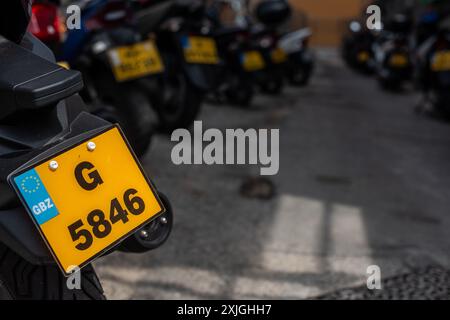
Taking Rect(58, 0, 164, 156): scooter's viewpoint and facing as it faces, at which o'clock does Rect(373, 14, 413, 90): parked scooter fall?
The parked scooter is roughly at 3 o'clock from the scooter.

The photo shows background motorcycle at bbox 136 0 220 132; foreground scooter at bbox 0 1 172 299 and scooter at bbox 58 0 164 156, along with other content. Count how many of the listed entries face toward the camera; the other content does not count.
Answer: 0

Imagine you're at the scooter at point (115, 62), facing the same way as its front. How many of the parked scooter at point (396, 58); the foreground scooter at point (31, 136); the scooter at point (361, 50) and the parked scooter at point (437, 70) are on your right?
3

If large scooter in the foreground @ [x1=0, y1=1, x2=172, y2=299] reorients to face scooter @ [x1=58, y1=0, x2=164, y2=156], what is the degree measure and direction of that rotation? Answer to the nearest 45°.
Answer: approximately 45° to its right

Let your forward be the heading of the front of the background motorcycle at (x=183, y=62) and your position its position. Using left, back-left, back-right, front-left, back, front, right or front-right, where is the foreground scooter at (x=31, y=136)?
back-left

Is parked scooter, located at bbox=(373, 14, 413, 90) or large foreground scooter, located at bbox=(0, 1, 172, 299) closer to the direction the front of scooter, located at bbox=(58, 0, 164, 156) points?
the parked scooter

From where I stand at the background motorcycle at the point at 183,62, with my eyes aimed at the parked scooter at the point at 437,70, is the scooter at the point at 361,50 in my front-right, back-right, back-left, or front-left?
front-left

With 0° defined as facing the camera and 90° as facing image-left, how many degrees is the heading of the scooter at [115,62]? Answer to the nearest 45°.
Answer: approximately 135°

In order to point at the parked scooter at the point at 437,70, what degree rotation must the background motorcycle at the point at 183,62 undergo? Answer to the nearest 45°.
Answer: approximately 90° to its right

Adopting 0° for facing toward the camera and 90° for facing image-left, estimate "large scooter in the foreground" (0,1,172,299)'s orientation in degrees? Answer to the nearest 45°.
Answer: approximately 135°

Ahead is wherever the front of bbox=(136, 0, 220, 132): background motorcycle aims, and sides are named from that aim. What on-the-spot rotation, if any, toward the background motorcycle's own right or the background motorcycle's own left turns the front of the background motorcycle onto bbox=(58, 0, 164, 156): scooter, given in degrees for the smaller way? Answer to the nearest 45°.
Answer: approximately 90° to the background motorcycle's own left

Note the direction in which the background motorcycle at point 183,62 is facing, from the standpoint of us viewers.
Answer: facing away from the viewer and to the left of the viewer

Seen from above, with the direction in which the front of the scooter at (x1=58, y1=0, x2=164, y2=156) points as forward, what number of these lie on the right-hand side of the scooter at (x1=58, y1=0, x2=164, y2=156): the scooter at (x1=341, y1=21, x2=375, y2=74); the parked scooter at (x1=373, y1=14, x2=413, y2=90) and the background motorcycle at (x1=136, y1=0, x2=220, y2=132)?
3

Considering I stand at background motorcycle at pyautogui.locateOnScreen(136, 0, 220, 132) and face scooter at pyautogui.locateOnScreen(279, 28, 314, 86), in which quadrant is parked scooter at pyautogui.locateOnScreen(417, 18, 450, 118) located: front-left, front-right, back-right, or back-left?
front-right
